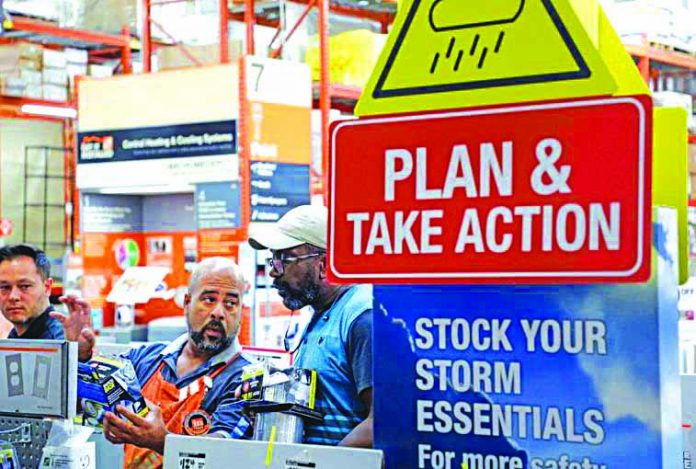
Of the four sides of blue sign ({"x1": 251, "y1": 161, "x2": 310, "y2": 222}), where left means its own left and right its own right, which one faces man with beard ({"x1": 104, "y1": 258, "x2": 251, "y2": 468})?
front

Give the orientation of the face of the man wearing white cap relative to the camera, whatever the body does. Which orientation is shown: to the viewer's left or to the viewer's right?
to the viewer's left

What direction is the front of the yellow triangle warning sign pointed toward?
toward the camera

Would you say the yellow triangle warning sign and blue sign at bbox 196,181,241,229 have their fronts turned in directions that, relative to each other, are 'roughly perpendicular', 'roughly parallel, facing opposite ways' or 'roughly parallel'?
roughly parallel

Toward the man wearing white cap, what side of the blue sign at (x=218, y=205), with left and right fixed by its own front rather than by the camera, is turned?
front

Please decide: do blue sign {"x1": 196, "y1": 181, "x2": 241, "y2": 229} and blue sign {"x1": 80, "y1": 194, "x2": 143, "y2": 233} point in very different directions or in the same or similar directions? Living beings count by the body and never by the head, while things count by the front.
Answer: same or similar directions

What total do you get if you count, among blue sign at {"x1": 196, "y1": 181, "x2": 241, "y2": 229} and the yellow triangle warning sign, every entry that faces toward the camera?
2

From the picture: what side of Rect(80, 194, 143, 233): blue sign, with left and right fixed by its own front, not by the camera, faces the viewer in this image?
front

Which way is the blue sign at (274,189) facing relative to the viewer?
toward the camera

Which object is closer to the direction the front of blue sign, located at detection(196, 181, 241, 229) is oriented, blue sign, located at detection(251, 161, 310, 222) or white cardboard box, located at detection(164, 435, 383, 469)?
the white cardboard box

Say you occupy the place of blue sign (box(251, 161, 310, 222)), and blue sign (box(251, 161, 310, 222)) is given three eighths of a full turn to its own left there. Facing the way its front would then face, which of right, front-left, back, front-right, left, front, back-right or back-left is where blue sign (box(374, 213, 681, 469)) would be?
back-right

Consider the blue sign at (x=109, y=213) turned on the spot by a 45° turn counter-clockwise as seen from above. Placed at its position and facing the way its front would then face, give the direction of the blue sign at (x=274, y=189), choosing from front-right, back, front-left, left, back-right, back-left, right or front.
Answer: front

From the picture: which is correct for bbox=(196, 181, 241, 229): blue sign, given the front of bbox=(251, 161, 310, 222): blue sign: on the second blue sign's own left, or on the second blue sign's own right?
on the second blue sign's own right

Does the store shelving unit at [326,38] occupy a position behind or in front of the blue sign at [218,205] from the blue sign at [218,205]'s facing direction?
behind
